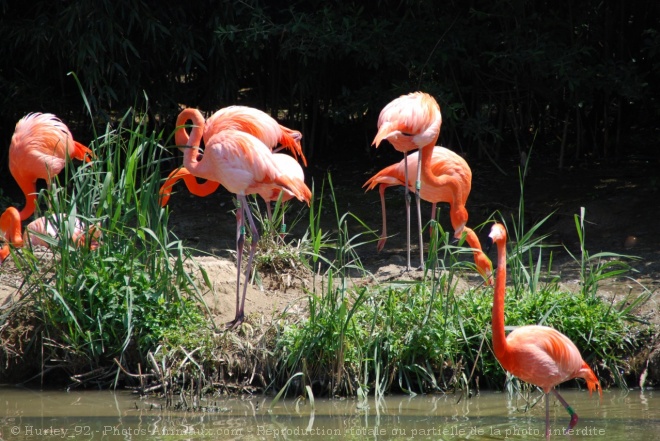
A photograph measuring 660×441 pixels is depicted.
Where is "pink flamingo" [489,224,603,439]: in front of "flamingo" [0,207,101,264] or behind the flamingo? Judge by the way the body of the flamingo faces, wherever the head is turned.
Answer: behind

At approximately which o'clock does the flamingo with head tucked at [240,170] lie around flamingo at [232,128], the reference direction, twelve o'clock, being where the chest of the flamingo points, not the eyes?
The flamingo with head tucked is roughly at 9 o'clock from the flamingo.

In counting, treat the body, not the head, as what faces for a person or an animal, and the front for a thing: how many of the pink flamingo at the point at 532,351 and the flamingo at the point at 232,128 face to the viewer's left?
2

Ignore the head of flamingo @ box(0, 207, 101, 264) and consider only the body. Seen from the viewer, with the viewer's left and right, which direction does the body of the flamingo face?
facing to the left of the viewer

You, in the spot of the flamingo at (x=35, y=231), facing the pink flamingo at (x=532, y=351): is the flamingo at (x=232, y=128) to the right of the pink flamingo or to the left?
left

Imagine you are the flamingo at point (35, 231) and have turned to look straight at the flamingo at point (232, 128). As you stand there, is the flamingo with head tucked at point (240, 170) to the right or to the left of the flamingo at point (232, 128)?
right

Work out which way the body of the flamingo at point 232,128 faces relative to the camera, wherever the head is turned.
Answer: to the viewer's left

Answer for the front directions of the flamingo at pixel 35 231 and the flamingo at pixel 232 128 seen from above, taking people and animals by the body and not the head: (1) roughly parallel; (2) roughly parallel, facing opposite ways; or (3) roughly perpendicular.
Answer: roughly parallel

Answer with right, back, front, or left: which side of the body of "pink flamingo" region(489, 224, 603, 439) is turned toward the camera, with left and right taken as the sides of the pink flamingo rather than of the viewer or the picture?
left

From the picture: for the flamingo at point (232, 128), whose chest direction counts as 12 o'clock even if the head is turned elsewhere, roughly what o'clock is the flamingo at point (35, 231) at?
the flamingo at point (35, 231) is roughly at 12 o'clock from the flamingo at point (232, 128).
